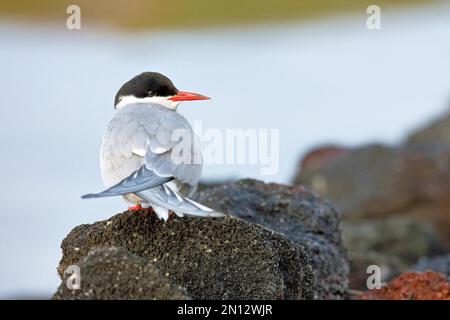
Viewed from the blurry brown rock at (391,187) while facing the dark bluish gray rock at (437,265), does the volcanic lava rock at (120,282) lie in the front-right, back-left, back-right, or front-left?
front-right

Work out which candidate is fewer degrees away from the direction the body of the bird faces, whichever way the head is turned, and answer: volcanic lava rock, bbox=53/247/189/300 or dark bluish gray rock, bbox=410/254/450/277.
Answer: the dark bluish gray rock

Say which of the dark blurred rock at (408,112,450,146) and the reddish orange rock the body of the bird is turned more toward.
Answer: the dark blurred rock

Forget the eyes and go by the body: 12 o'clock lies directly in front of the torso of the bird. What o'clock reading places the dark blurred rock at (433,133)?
The dark blurred rock is roughly at 1 o'clock from the bird.

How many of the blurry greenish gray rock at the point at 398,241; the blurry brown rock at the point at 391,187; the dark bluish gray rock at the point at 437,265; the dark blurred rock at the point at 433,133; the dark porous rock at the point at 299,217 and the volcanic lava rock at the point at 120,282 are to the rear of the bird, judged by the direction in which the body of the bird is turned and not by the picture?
1

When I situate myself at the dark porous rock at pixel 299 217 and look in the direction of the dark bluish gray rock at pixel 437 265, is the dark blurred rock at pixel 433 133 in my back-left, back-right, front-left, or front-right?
front-left

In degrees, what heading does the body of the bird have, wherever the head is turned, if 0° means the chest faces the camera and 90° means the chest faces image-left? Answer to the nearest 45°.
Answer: approximately 180°

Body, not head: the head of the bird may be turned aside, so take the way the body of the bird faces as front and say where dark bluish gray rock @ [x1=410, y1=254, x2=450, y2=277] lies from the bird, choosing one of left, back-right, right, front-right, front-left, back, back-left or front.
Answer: front-right

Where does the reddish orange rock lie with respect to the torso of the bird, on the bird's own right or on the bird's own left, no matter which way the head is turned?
on the bird's own right
